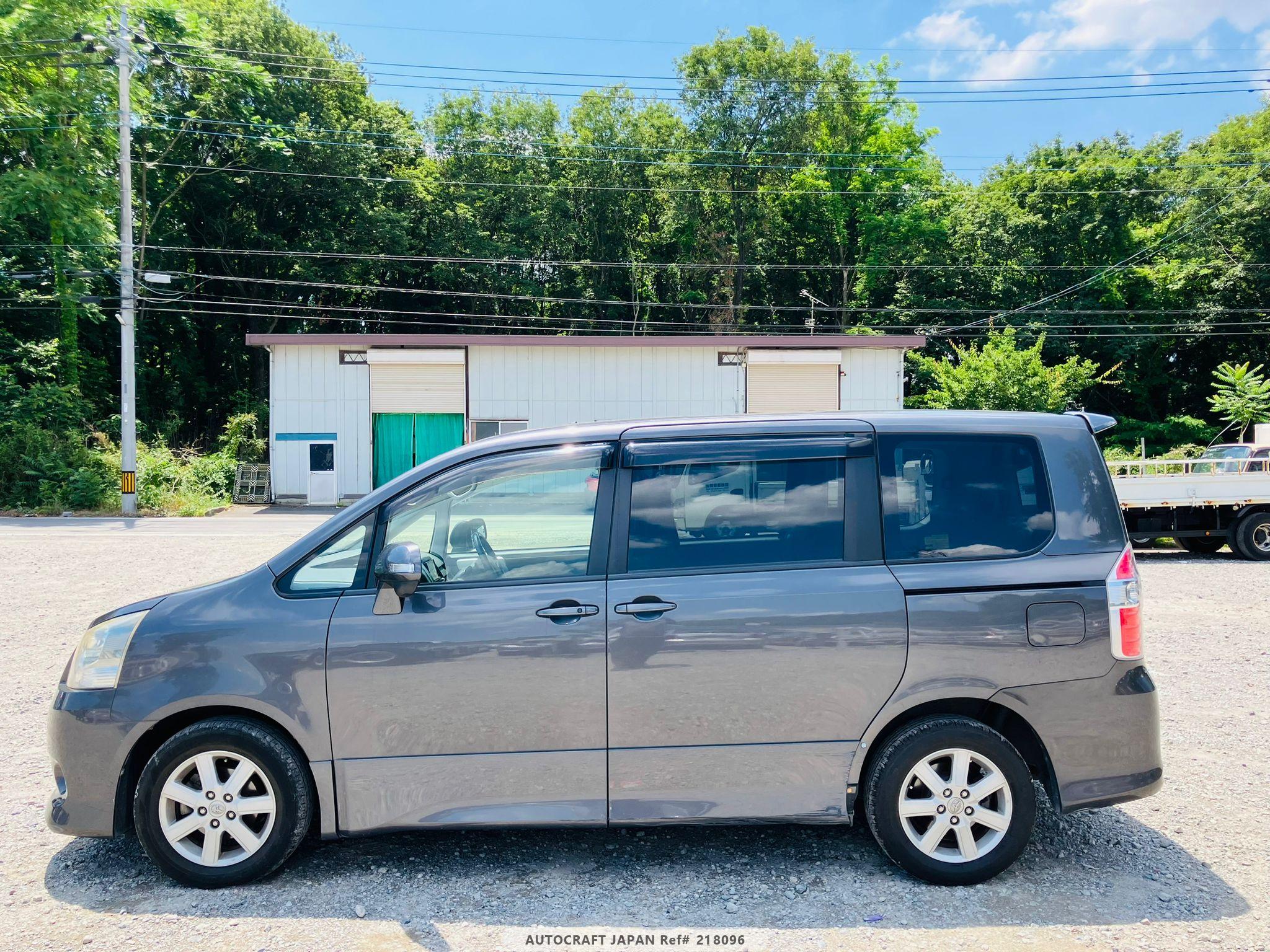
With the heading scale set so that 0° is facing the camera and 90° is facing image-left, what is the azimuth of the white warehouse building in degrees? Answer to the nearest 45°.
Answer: approximately 0°

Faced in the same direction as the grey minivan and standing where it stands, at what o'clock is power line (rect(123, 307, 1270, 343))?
The power line is roughly at 3 o'clock from the grey minivan.

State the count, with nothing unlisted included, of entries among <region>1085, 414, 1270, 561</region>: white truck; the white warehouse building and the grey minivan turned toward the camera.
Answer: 1

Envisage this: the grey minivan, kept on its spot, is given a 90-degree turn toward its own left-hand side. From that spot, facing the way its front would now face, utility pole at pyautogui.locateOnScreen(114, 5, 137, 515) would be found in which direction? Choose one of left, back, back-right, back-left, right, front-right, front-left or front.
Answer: back-right

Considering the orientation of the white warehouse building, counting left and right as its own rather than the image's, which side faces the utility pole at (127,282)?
right

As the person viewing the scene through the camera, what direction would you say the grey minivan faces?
facing to the left of the viewer

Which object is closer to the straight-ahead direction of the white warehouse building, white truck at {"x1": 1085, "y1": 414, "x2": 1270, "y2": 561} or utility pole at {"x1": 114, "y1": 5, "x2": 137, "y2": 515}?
the white truck

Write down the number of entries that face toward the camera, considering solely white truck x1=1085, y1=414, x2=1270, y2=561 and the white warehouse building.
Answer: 1

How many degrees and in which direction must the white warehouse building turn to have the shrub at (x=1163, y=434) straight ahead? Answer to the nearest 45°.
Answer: approximately 90° to its left

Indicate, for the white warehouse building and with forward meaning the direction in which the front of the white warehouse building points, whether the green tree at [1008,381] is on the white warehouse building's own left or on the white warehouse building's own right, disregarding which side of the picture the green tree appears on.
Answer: on the white warehouse building's own left

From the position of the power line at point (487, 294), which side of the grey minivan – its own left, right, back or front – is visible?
right

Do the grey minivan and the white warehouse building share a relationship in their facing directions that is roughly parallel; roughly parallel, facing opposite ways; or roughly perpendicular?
roughly perpendicular
